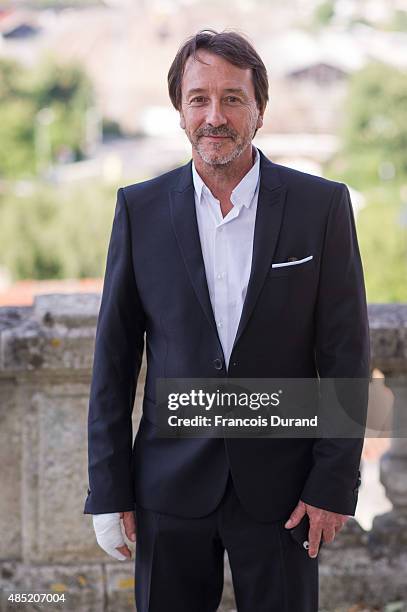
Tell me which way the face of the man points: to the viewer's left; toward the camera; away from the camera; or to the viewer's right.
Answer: toward the camera

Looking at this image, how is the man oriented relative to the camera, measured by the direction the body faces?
toward the camera
